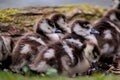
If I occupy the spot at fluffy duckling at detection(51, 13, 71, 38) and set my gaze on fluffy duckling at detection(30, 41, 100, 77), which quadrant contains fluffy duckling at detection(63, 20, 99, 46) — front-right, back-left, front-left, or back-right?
front-left

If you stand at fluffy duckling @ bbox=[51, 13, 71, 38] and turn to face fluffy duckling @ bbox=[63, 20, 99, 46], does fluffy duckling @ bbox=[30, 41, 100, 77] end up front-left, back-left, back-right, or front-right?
front-right

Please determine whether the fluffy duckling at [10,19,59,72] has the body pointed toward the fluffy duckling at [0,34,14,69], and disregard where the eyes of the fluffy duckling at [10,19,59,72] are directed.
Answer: no

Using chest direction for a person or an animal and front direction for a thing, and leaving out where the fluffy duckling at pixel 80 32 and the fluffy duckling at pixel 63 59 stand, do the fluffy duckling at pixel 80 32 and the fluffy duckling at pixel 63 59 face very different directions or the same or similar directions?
same or similar directions

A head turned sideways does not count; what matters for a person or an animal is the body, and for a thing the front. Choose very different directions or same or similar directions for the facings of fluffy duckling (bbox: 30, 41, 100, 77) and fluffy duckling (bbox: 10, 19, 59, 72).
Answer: same or similar directions

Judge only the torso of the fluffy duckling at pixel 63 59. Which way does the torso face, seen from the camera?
to the viewer's right
